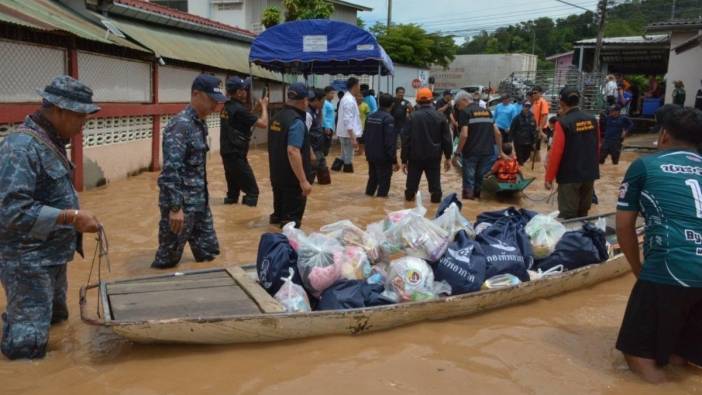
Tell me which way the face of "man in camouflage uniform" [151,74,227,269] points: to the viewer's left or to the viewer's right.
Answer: to the viewer's right

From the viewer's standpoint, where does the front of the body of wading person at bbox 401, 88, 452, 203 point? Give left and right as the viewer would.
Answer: facing away from the viewer

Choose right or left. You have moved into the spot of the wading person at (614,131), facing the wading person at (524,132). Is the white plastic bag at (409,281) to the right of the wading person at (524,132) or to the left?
left

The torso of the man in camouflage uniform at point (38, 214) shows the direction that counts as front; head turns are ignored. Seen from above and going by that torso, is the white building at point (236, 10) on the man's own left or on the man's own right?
on the man's own left

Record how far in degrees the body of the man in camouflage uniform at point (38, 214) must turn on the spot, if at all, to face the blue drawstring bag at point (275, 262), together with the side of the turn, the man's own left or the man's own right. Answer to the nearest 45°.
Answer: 0° — they already face it

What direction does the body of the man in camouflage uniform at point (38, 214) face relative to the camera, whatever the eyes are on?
to the viewer's right

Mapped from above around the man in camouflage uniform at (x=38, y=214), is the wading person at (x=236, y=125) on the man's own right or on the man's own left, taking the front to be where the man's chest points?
on the man's own left

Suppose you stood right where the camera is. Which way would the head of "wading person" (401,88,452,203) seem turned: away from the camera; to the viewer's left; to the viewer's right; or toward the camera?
away from the camera
